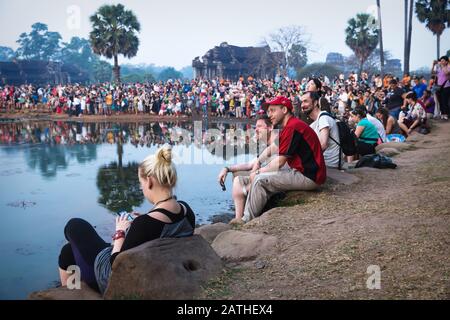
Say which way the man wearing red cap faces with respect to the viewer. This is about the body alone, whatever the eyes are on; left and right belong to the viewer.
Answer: facing to the left of the viewer

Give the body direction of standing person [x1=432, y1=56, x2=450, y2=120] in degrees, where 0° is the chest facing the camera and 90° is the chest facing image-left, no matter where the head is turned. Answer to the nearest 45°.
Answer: approximately 45°

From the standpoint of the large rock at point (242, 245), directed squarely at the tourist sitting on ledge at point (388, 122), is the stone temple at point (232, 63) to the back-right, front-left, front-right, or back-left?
front-left

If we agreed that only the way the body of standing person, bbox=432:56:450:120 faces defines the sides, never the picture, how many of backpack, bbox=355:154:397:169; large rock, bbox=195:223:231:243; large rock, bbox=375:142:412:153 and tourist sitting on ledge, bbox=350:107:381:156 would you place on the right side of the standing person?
0

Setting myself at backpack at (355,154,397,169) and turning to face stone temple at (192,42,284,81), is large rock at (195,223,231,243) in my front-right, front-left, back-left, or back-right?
back-left

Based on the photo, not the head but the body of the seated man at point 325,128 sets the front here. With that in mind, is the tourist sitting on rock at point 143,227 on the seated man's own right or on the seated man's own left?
on the seated man's own left

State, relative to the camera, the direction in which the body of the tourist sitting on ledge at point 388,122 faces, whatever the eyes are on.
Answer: to the viewer's left

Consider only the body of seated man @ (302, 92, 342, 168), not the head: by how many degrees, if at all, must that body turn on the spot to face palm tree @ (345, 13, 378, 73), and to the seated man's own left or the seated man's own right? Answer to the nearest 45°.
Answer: approximately 90° to the seated man's own right

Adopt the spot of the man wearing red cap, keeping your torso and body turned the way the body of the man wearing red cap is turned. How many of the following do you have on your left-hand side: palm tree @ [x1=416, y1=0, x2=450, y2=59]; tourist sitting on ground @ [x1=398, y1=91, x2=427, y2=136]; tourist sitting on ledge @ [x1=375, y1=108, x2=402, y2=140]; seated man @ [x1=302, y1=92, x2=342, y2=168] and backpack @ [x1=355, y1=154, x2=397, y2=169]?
0

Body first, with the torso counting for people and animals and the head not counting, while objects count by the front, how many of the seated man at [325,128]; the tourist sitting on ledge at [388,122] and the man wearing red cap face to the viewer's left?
3

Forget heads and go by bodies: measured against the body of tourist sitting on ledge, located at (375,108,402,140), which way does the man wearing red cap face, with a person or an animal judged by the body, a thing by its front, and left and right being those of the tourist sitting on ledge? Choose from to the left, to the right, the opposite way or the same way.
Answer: the same way

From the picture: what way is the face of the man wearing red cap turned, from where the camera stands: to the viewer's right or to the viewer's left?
to the viewer's left

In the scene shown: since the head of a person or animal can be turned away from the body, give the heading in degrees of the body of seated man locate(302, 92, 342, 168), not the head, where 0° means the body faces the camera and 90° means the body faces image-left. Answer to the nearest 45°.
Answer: approximately 90°

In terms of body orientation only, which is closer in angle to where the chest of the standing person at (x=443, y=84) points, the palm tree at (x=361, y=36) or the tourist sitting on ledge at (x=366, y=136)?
the tourist sitting on ledge

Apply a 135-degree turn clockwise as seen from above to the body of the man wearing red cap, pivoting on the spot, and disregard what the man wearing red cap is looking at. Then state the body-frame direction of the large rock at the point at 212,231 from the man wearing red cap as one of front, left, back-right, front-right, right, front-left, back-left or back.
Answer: back

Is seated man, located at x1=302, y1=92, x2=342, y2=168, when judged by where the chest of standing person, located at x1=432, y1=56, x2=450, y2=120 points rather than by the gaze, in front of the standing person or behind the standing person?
in front
